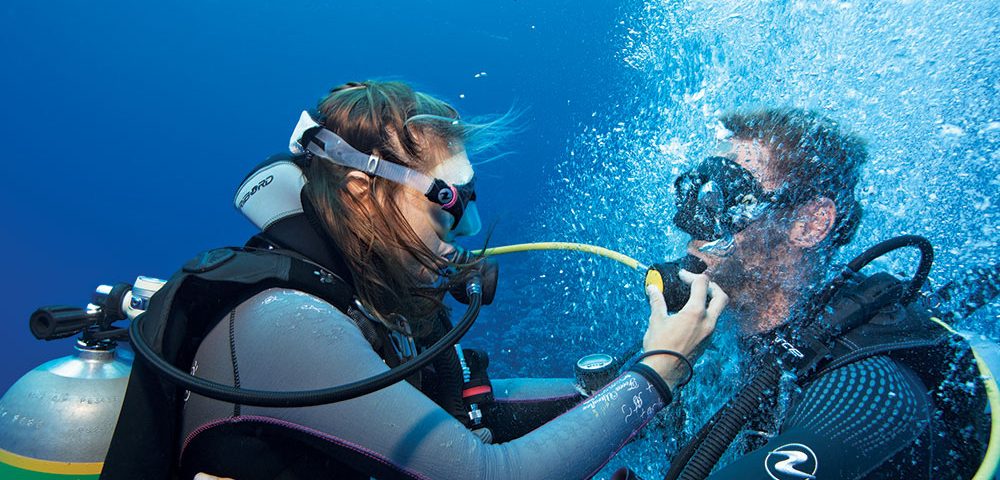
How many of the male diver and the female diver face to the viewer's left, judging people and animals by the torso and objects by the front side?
1

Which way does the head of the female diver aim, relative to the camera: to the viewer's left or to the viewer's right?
to the viewer's right

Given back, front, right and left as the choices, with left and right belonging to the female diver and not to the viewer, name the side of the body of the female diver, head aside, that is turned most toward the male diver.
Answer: front

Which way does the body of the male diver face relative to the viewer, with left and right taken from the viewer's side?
facing to the left of the viewer

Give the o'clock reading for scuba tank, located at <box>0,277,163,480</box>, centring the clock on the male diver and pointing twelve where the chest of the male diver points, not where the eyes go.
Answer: The scuba tank is roughly at 11 o'clock from the male diver.

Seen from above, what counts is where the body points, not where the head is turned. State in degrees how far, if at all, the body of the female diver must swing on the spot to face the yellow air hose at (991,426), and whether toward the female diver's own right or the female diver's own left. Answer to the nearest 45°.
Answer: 0° — they already face it

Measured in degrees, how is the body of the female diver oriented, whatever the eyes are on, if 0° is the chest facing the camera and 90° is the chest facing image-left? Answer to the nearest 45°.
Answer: approximately 270°
